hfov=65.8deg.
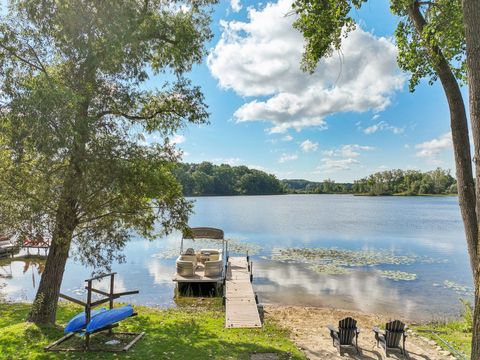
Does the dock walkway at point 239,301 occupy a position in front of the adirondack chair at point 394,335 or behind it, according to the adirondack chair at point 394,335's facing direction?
in front

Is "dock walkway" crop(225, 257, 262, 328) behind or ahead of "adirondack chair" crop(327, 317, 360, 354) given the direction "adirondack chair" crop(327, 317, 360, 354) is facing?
ahead

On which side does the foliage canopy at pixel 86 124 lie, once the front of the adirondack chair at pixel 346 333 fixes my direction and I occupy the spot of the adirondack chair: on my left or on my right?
on my left

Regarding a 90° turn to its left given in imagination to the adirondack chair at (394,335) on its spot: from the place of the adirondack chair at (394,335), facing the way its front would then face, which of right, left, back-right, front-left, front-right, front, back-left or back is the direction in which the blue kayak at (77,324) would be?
front

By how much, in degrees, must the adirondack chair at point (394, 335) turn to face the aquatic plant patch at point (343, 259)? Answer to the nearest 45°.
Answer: approximately 45° to its right

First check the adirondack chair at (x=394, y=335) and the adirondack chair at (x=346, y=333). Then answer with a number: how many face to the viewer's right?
0

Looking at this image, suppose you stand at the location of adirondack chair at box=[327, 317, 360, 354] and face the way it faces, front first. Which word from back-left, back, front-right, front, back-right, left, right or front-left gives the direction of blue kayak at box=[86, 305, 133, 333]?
left

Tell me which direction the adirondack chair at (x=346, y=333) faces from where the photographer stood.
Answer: facing away from the viewer and to the left of the viewer

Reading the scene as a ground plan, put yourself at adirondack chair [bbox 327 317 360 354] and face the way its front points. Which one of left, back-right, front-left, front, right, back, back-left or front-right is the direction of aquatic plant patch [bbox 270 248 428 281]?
front-right

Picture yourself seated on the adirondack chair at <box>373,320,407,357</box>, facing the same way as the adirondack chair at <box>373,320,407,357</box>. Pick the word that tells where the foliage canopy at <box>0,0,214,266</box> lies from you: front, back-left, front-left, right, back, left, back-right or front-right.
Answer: left

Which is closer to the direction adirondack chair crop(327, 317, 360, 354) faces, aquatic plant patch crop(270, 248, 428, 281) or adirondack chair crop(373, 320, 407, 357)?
the aquatic plant patch

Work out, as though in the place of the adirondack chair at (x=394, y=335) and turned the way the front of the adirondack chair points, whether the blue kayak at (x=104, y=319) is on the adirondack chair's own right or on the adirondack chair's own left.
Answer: on the adirondack chair's own left

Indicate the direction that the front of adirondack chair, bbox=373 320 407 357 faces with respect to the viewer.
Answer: facing away from the viewer and to the left of the viewer
